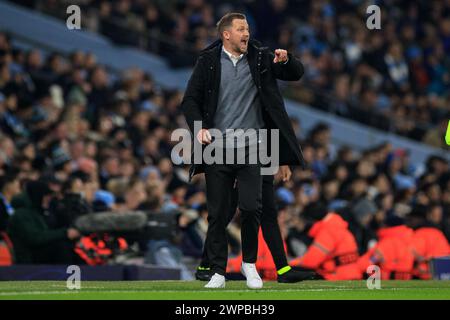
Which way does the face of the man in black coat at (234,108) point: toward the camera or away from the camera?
toward the camera

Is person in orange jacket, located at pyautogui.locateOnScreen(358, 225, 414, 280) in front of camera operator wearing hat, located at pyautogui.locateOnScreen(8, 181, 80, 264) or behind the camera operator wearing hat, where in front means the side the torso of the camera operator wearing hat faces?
in front

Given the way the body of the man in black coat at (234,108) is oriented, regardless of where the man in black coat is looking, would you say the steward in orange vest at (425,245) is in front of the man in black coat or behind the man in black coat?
behind

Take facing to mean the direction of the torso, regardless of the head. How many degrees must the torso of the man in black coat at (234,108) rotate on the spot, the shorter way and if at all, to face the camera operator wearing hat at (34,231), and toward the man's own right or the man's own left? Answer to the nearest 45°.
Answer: approximately 135° to the man's own right

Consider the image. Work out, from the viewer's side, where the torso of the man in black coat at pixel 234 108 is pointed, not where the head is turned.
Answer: toward the camera
